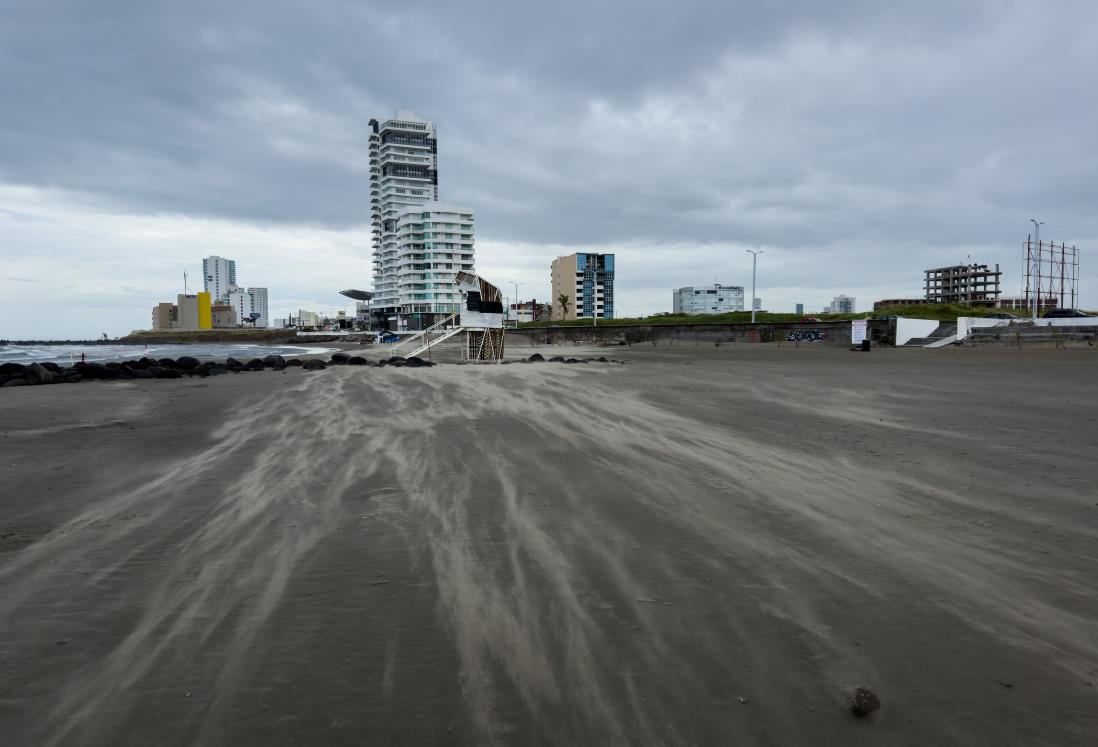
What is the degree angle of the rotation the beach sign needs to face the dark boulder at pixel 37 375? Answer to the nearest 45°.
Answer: approximately 45° to its right

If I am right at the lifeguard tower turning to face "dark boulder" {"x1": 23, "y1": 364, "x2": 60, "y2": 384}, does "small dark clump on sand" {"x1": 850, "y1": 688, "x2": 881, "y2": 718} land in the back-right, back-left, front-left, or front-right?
front-left

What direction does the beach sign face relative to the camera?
toward the camera

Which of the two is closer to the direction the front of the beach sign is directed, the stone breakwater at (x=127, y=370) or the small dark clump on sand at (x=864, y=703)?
the small dark clump on sand

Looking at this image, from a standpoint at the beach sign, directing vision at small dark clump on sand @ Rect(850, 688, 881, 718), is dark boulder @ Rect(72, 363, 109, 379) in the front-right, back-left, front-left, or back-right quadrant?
front-right

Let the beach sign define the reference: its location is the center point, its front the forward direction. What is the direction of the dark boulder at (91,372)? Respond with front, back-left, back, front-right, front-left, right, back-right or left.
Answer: front-right

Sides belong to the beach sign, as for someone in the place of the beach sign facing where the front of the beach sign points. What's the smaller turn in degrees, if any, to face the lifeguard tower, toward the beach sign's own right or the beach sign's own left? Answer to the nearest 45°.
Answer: approximately 45° to the beach sign's own right

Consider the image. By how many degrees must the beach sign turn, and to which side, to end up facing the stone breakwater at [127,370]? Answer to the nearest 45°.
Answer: approximately 45° to its right

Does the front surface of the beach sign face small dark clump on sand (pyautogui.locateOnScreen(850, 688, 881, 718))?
yes
